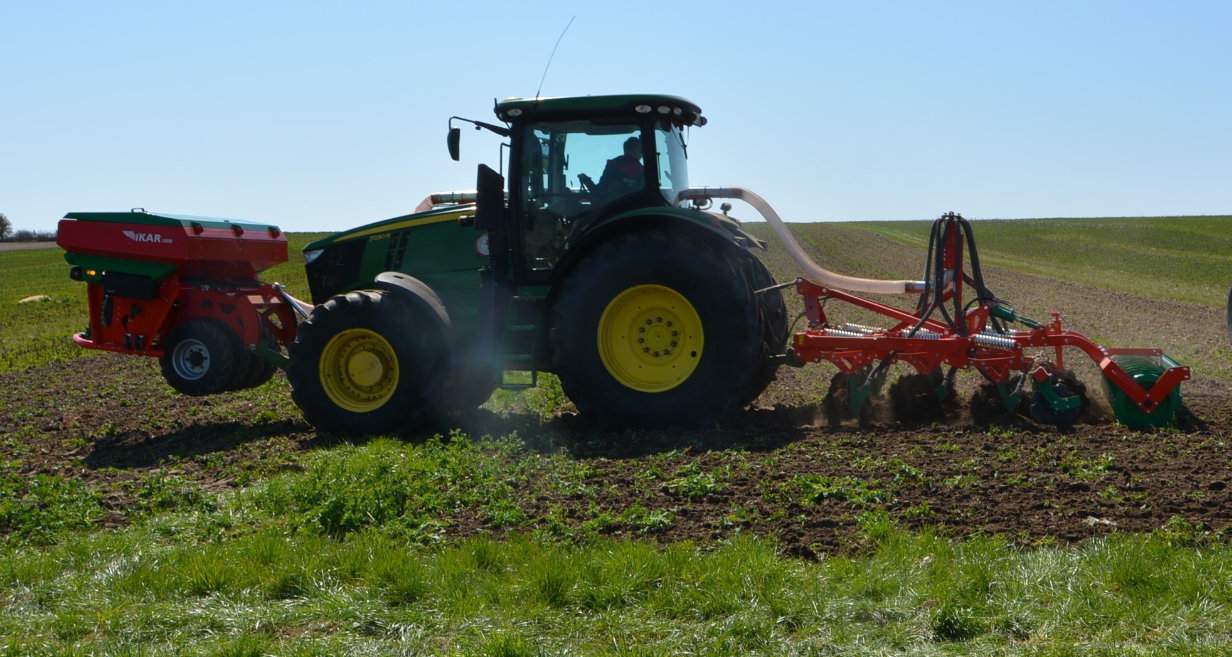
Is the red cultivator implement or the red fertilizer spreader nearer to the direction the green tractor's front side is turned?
the red fertilizer spreader

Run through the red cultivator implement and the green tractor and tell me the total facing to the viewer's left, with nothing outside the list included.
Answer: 2

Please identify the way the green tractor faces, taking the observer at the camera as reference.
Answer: facing to the left of the viewer

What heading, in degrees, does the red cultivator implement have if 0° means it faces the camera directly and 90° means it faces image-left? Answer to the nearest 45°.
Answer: approximately 90°

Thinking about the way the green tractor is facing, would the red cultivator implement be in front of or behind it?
behind
